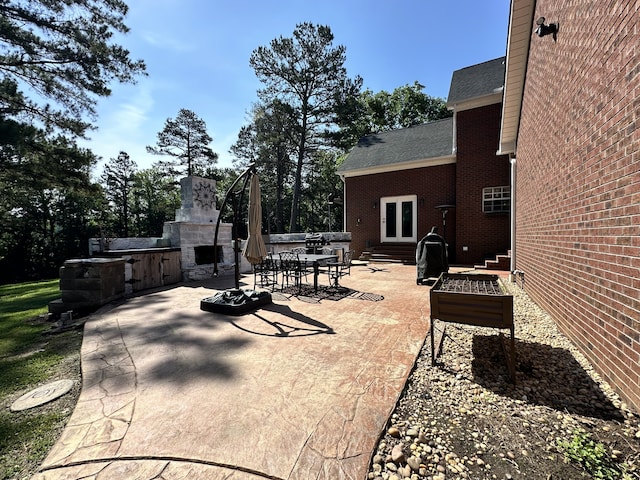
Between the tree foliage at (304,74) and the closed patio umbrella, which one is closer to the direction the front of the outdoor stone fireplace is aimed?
the closed patio umbrella

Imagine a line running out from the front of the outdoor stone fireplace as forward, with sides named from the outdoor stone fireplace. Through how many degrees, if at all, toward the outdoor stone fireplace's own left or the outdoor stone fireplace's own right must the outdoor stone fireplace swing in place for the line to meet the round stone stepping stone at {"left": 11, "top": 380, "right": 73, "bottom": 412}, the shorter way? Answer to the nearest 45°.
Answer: approximately 45° to the outdoor stone fireplace's own right

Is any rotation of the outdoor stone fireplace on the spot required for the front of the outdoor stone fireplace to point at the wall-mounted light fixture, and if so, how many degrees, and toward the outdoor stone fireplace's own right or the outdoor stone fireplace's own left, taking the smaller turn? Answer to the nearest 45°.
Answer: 0° — it already faces it

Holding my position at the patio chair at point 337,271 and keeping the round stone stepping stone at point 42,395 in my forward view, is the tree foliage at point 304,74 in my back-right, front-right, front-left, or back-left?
back-right

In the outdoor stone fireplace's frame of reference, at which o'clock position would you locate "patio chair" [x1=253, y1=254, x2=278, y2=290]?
The patio chair is roughly at 12 o'clock from the outdoor stone fireplace.

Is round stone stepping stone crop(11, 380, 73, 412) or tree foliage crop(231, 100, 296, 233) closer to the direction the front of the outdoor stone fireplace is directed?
the round stone stepping stone

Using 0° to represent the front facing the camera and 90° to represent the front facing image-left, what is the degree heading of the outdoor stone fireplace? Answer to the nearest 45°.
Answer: approximately 315°
